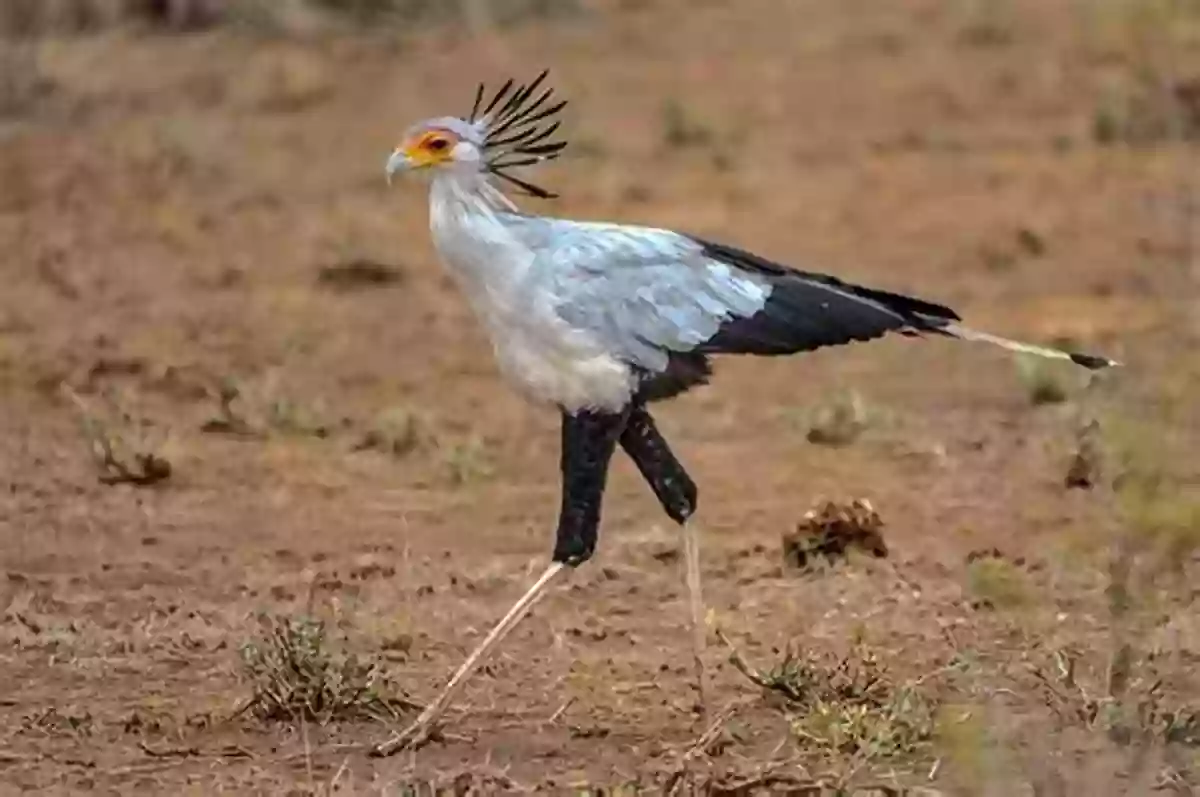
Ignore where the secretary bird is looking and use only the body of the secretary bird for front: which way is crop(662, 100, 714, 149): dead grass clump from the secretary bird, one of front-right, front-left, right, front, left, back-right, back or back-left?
right

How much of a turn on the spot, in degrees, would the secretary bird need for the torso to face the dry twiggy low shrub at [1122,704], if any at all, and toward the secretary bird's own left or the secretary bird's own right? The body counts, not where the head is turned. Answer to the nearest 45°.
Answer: approximately 180°

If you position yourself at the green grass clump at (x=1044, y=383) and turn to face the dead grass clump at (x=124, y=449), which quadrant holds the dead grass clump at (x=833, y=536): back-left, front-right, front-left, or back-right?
front-left

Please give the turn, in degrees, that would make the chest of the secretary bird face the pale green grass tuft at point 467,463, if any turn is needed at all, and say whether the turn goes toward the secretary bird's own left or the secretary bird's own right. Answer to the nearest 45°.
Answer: approximately 90° to the secretary bird's own right

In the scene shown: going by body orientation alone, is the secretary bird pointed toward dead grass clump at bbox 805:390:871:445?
no

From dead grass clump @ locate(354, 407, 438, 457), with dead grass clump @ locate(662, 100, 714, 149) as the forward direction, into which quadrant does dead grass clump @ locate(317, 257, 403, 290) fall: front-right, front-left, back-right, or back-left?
front-left

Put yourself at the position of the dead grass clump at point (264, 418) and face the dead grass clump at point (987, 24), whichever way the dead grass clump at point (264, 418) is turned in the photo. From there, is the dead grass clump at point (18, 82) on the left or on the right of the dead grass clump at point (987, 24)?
left

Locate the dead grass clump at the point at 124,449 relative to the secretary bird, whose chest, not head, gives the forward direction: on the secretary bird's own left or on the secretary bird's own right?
on the secretary bird's own right

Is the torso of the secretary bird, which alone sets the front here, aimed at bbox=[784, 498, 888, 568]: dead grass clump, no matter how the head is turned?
no

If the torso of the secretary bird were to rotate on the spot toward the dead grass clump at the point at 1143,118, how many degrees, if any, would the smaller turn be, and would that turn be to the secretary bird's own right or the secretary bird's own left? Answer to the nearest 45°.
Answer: approximately 90° to the secretary bird's own right

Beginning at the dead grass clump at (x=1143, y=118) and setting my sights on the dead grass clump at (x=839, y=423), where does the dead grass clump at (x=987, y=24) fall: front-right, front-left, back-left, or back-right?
back-right

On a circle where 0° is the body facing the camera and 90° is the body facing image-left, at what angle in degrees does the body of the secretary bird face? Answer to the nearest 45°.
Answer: approximately 90°

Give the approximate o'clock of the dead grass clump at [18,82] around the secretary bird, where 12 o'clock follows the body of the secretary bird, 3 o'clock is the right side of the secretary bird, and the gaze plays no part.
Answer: The dead grass clump is roughly at 2 o'clock from the secretary bird.

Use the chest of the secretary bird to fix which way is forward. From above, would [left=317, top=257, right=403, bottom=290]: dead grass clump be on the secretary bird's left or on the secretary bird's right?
on the secretary bird's right

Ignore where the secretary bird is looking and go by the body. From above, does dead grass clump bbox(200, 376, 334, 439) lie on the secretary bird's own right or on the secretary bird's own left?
on the secretary bird's own right

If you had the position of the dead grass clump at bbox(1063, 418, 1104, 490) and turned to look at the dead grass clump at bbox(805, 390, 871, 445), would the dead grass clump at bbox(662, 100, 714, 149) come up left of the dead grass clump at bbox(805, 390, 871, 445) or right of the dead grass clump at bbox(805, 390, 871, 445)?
right

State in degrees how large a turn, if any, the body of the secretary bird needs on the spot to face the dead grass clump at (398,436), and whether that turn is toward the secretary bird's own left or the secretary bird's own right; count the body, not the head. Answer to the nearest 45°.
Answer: approximately 90° to the secretary bird's own right

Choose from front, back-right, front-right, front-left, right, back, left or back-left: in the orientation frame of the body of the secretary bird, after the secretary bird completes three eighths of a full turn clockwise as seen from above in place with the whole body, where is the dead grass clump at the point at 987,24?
front-left
